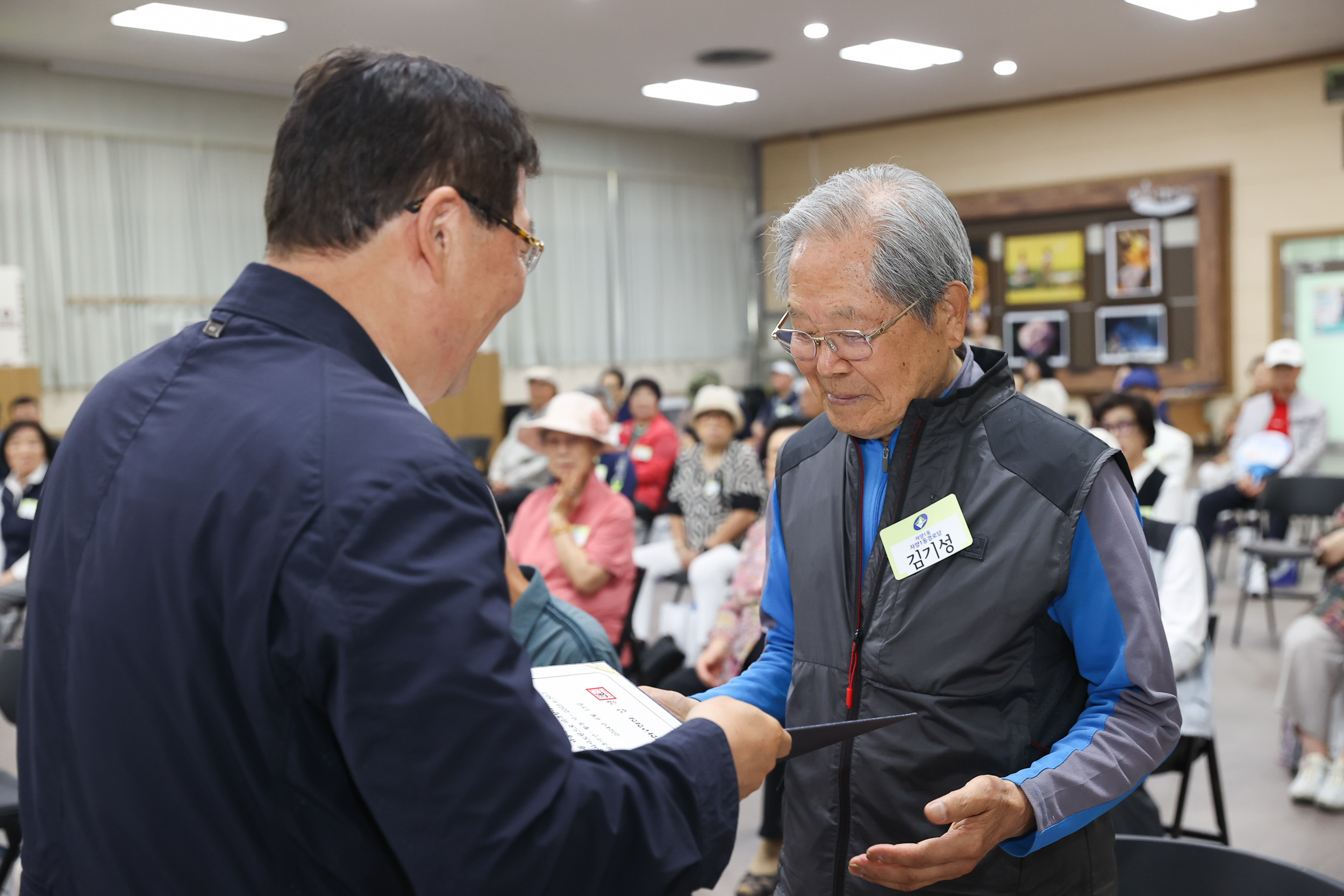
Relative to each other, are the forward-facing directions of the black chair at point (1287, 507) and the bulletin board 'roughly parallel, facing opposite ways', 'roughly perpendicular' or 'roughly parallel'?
roughly parallel

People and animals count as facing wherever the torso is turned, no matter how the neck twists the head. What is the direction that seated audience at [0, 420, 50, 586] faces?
toward the camera

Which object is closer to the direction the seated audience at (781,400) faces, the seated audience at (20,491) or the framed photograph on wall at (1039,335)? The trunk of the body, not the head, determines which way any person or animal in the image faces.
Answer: the seated audience

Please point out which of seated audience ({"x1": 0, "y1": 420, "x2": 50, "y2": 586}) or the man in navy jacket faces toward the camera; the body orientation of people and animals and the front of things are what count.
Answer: the seated audience

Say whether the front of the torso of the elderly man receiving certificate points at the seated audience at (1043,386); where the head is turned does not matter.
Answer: no

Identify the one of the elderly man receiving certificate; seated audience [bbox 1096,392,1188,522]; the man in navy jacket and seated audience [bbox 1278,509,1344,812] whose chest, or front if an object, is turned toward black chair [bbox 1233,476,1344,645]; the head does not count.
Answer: the man in navy jacket

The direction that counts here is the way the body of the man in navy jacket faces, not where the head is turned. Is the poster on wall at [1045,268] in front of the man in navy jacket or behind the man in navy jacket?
in front

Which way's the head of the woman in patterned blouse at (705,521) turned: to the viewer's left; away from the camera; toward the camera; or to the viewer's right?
toward the camera

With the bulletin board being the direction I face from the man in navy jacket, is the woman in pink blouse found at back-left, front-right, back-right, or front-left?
front-left

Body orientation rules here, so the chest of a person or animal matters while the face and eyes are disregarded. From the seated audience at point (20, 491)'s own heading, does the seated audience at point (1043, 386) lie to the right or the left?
on their left

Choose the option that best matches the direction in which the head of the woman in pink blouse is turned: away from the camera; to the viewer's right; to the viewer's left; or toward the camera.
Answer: toward the camera

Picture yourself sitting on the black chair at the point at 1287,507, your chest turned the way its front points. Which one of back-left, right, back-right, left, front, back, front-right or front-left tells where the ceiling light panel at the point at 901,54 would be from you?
right

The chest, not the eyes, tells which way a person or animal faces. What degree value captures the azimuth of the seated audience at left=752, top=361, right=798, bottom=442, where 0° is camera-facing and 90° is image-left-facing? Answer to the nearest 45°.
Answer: approximately 45°

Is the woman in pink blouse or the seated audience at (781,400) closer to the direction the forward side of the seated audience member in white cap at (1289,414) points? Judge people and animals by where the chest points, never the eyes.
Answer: the woman in pink blouse

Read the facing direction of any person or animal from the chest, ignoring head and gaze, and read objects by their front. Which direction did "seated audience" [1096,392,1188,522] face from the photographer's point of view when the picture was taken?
facing the viewer and to the left of the viewer

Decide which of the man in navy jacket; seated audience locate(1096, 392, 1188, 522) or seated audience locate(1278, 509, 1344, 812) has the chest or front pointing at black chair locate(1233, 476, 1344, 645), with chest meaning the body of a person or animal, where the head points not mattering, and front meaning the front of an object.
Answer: the man in navy jacket

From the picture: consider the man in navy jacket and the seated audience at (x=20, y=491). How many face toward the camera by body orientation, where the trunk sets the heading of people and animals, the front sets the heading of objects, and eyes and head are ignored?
1

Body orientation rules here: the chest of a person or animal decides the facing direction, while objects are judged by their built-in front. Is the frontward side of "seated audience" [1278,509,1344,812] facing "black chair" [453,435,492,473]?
no

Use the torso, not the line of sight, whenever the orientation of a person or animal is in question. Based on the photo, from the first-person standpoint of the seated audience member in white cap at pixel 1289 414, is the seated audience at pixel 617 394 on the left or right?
on their right

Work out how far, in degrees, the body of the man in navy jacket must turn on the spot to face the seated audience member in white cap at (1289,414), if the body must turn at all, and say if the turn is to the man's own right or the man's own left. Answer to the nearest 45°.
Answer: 0° — they already face them
